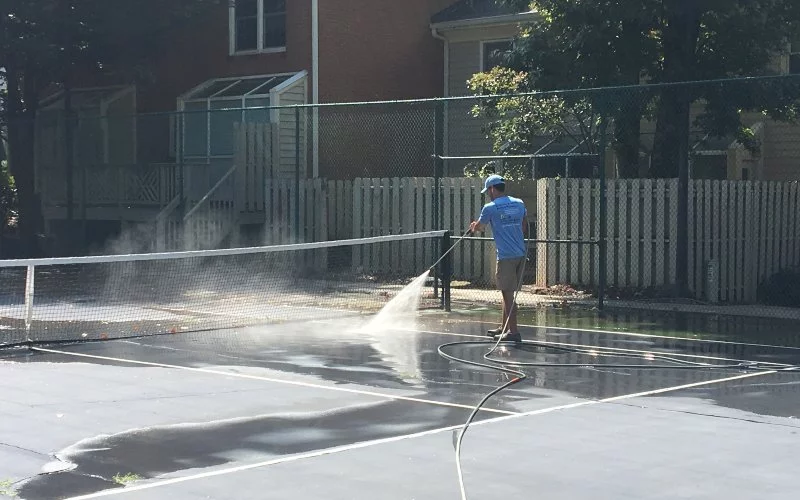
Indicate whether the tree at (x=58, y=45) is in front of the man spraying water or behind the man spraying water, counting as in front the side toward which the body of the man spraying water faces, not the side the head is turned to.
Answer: in front

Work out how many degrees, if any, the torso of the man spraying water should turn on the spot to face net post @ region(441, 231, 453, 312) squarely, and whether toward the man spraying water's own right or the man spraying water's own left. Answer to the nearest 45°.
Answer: approximately 45° to the man spraying water's own right

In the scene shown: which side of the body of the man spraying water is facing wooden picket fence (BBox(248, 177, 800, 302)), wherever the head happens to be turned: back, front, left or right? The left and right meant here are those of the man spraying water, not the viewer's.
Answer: right

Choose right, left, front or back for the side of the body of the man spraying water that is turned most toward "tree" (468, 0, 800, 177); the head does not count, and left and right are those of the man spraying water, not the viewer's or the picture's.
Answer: right

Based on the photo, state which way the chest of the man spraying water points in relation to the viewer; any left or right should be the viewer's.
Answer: facing away from the viewer and to the left of the viewer

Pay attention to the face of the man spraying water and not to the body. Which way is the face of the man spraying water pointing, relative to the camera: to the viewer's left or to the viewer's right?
to the viewer's left

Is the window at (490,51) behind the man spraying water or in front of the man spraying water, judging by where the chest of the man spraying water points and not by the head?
in front

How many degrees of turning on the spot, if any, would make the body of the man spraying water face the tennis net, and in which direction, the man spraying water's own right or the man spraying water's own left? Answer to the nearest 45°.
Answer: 0° — they already face it

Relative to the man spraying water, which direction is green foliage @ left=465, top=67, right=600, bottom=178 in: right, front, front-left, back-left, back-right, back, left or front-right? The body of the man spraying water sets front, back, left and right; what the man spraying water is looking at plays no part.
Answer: front-right
